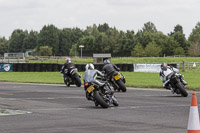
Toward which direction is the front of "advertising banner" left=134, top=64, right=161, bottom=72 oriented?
toward the camera

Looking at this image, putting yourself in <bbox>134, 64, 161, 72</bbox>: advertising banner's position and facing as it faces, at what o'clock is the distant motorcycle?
The distant motorcycle is roughly at 12 o'clock from the advertising banner.

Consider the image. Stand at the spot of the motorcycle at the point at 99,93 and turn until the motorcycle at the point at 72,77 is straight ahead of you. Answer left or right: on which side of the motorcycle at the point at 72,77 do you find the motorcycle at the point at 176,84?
right

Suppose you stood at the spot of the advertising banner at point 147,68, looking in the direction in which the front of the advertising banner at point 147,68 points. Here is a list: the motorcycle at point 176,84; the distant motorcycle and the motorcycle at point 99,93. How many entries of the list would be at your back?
0

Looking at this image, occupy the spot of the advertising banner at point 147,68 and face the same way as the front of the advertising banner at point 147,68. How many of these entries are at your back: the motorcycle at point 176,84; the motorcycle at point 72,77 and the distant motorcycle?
0

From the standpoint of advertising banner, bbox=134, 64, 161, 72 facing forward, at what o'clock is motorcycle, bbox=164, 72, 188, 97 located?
The motorcycle is roughly at 12 o'clock from the advertising banner.

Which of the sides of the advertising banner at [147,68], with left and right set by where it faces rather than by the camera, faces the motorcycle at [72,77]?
front

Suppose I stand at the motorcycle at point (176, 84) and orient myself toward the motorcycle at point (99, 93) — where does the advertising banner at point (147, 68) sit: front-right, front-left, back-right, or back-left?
back-right

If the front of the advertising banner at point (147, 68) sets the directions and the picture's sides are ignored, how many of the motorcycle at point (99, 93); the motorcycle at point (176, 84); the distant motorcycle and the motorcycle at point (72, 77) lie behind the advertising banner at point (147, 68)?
0

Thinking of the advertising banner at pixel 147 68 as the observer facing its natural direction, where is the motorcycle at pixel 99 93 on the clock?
The motorcycle is roughly at 12 o'clock from the advertising banner.
